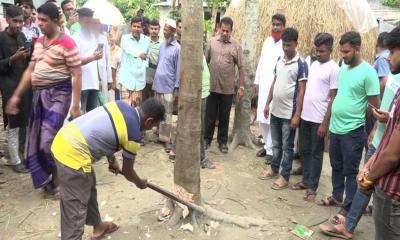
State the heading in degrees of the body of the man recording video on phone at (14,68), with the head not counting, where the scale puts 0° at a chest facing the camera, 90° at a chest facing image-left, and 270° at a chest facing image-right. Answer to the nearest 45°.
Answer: approximately 315°

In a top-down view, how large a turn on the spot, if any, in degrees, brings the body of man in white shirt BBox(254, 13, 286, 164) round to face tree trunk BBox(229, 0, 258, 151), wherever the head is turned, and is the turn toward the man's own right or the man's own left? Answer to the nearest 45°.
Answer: approximately 90° to the man's own right

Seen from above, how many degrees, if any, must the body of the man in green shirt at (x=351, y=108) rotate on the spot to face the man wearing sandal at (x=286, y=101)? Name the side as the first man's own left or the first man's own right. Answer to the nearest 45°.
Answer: approximately 90° to the first man's own right

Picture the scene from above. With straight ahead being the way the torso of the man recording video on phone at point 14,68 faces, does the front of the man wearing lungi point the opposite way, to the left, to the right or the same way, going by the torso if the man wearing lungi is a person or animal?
to the right

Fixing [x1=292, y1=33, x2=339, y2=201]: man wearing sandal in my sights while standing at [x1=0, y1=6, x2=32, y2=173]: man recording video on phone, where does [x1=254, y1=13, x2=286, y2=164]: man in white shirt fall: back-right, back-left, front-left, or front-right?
front-left

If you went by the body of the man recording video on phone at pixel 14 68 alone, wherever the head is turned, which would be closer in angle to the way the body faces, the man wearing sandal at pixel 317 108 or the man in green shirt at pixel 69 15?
the man wearing sandal

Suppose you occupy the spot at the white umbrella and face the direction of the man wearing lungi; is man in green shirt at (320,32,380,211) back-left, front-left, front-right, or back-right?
front-left

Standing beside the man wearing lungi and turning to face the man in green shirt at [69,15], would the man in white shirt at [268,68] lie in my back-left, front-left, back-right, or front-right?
front-right

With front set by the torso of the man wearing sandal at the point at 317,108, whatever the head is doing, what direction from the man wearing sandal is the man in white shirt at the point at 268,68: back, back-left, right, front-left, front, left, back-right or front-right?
right

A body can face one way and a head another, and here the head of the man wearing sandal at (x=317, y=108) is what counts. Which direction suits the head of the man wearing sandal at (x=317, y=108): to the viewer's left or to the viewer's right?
to the viewer's left

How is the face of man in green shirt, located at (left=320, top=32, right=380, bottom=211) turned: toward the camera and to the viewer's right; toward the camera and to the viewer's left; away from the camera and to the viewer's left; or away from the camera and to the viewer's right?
toward the camera and to the viewer's left

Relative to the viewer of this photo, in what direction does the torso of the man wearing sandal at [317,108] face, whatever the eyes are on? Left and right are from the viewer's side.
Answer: facing the viewer and to the left of the viewer

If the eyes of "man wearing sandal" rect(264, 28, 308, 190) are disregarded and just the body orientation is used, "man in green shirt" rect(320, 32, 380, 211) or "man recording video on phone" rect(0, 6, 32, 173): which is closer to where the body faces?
the man recording video on phone

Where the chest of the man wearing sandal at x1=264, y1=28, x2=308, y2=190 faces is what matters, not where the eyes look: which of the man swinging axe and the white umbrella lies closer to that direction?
the man swinging axe
